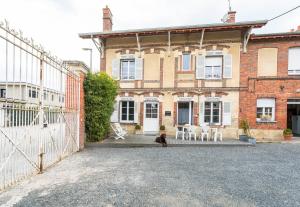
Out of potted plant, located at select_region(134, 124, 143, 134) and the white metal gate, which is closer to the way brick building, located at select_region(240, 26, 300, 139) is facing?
the white metal gate

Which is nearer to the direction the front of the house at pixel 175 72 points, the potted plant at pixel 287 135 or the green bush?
the green bush

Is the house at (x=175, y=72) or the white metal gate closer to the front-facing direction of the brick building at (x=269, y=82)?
the white metal gate

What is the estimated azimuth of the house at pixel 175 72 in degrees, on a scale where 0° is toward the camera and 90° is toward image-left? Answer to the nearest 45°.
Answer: approximately 0°

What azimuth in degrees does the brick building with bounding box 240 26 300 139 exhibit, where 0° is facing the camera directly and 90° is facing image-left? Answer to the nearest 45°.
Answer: approximately 0°

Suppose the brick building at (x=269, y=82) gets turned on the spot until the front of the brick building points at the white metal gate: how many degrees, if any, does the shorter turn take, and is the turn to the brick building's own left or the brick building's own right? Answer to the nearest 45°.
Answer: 0° — it already faces it

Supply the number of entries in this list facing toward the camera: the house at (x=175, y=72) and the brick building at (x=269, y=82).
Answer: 2

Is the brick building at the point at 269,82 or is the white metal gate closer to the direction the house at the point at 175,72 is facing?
the white metal gate

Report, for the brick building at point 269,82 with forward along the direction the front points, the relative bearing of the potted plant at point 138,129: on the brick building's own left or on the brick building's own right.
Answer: on the brick building's own right

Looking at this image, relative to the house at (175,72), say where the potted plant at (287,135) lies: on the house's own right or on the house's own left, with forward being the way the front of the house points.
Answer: on the house's own left
